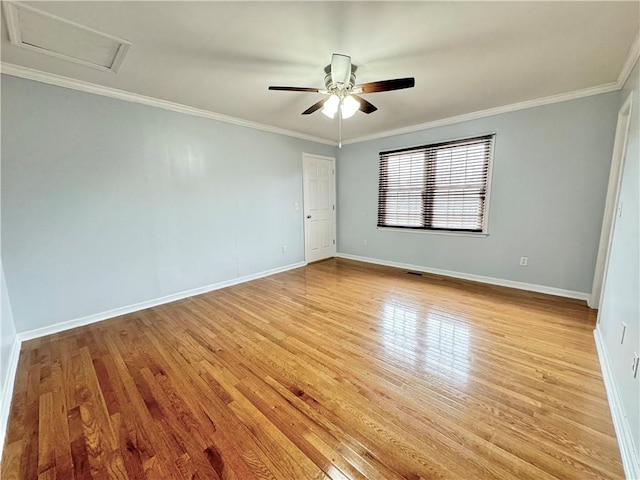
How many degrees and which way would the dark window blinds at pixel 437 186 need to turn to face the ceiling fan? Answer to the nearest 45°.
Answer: approximately 45° to its left

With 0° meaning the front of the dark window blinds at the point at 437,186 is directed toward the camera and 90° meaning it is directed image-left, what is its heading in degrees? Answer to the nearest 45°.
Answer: approximately 45°

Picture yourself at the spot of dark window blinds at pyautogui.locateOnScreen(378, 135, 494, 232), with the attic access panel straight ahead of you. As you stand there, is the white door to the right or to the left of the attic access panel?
right

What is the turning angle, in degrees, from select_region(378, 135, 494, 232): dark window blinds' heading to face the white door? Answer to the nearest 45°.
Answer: approximately 45° to its right

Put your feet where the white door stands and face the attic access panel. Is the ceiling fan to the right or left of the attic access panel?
left

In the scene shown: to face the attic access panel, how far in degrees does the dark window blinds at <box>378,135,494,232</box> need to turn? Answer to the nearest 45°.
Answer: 0° — it already faces it

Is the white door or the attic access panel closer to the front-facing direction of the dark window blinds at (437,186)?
the attic access panel
